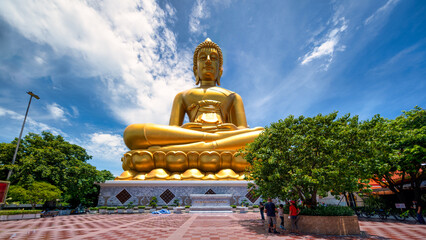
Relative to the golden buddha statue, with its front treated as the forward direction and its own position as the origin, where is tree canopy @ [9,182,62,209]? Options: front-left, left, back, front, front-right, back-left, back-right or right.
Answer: right

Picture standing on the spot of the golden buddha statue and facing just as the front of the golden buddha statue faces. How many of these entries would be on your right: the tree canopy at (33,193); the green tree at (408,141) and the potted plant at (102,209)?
2

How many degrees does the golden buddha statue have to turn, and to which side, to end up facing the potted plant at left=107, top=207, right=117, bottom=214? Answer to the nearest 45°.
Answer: approximately 90° to its right

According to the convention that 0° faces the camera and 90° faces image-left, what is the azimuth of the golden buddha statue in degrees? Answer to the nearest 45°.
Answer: approximately 0°

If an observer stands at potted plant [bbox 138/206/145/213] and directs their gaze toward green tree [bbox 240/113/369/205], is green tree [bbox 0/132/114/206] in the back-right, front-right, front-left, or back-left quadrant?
back-right

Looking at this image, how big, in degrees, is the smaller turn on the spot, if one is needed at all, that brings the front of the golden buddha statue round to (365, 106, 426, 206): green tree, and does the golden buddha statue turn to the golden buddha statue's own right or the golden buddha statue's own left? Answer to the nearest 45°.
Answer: approximately 45° to the golden buddha statue's own left

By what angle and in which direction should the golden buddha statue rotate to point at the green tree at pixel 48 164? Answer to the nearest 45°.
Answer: approximately 90° to its right

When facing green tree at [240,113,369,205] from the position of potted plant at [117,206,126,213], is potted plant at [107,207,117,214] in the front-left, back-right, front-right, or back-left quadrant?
back-right
